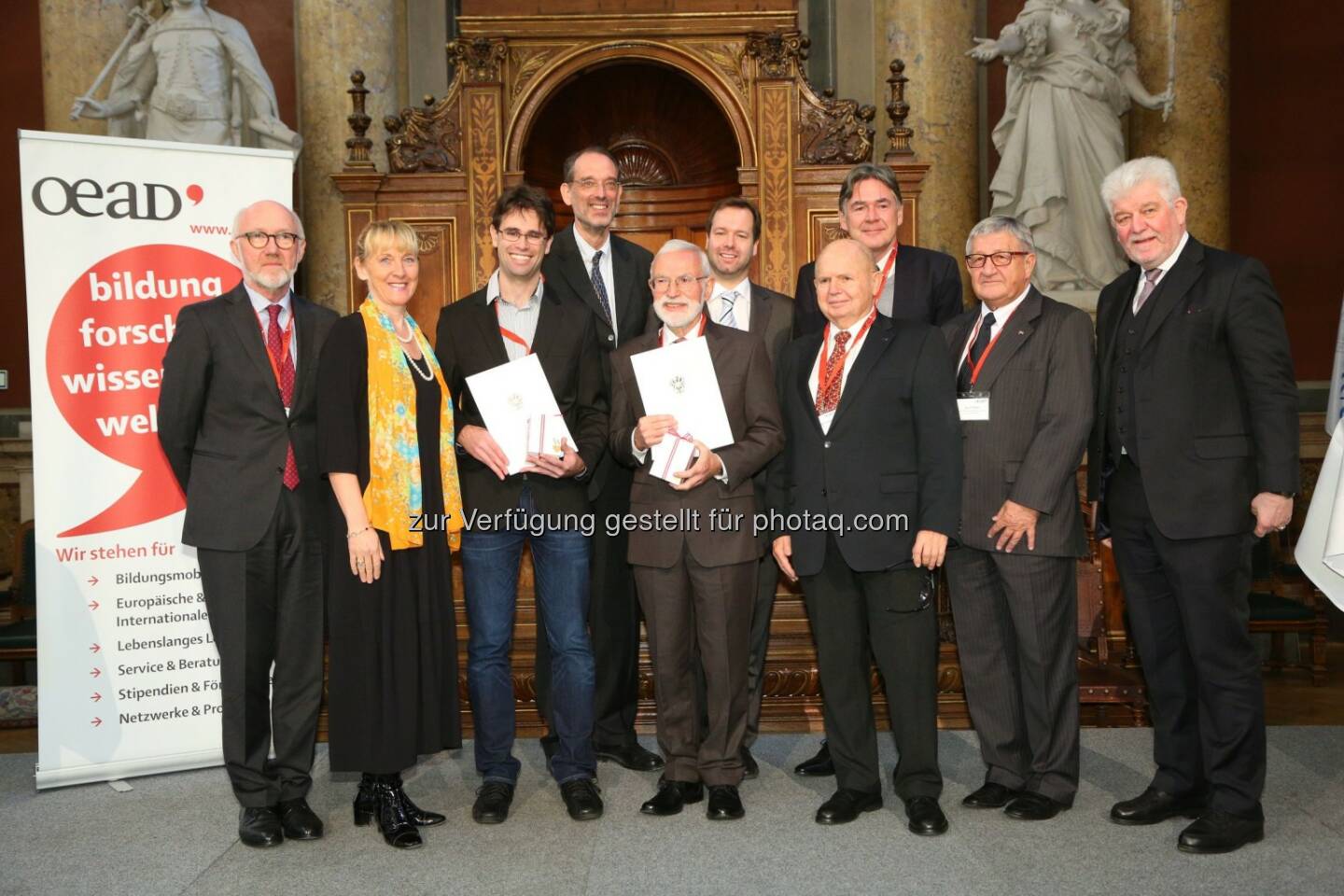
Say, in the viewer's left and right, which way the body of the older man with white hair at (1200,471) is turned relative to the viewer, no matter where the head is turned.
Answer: facing the viewer and to the left of the viewer

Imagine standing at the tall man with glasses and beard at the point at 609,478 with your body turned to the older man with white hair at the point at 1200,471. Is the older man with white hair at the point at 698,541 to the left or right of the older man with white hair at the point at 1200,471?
right

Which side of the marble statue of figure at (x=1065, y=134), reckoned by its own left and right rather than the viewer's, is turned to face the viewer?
front

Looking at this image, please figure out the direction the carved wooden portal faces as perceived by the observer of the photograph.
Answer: facing the viewer

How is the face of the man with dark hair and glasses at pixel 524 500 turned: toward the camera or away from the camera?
toward the camera

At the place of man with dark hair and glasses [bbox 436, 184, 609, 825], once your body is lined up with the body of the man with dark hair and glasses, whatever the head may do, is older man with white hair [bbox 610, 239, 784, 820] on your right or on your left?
on your left

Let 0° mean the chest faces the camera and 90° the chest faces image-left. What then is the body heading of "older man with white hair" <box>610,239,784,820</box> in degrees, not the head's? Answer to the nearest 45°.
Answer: approximately 0°

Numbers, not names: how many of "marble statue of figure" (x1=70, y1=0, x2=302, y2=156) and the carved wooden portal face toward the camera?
2

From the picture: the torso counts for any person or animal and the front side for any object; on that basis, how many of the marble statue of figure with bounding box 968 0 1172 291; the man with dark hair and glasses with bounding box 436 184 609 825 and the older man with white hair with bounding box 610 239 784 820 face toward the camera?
3

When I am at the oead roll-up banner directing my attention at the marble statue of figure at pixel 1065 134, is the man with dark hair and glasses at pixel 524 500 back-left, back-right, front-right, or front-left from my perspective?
front-right

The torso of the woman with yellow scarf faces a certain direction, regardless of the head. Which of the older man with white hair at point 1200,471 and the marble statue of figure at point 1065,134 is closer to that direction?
the older man with white hair

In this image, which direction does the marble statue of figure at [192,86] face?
toward the camera

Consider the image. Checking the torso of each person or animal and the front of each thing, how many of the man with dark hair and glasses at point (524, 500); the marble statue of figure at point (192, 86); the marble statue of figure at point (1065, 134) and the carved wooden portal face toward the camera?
4

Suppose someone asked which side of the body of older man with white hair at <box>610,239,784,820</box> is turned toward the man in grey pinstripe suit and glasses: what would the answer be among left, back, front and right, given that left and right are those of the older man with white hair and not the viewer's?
left

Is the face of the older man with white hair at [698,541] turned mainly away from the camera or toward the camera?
toward the camera

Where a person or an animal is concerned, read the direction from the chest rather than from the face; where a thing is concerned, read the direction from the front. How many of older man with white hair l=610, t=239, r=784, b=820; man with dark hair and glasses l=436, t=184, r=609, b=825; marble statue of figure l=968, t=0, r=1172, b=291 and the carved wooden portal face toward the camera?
4
